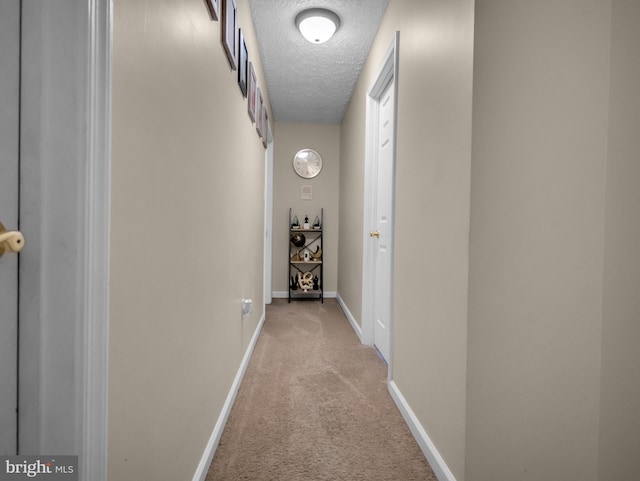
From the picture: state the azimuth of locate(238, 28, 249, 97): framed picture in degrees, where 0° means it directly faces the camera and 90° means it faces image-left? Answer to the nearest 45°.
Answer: approximately 270°

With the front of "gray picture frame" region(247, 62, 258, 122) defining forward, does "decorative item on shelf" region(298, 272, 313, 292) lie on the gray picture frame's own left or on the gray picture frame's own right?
on the gray picture frame's own left

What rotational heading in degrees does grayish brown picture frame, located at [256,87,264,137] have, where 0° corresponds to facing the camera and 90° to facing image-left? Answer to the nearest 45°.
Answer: approximately 270°

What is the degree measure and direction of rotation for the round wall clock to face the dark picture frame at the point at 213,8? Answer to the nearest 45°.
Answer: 0° — it already faces it

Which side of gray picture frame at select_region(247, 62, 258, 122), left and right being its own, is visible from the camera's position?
right

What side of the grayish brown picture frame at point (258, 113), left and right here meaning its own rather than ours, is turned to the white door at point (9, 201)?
right

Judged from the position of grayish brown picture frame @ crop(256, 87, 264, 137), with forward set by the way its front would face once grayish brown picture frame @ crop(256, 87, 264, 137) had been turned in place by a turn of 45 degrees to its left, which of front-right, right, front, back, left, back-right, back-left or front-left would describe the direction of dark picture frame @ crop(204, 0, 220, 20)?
back-right

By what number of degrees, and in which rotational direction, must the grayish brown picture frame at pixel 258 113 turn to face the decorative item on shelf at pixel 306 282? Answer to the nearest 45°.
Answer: approximately 90° to its left

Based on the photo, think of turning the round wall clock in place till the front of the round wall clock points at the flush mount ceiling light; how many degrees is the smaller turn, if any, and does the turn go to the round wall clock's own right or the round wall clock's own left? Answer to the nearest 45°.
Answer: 0° — it already faces it
